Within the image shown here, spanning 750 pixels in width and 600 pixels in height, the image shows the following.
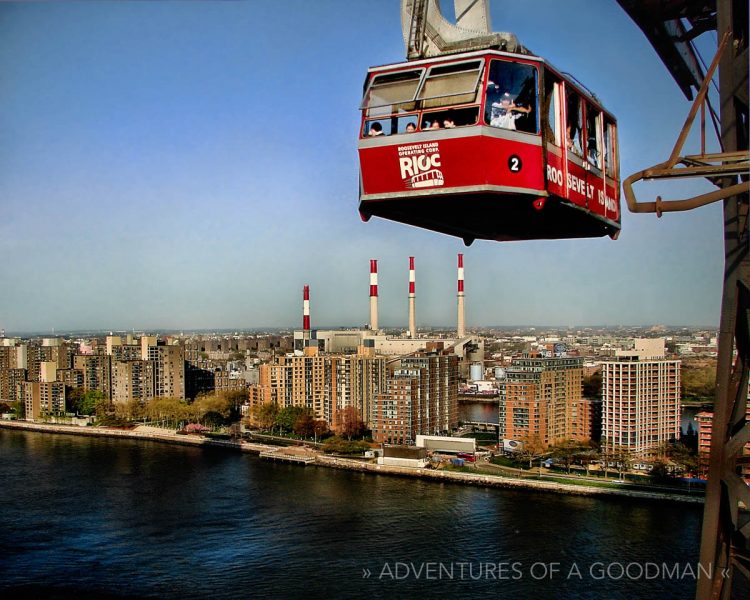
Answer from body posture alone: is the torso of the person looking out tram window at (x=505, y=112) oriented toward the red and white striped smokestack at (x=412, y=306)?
no

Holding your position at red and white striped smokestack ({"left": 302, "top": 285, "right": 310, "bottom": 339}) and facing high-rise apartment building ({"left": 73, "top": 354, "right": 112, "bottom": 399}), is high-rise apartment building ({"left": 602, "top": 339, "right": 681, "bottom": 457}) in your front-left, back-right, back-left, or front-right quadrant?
front-left

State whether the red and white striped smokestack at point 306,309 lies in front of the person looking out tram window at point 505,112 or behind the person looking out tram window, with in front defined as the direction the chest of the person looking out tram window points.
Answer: behind

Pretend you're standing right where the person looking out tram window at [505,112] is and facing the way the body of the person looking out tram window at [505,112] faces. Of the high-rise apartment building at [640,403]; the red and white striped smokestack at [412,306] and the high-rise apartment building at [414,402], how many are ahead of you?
0

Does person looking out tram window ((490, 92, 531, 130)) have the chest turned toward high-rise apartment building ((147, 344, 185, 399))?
no

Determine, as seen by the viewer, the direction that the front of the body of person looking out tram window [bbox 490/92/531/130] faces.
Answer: toward the camera

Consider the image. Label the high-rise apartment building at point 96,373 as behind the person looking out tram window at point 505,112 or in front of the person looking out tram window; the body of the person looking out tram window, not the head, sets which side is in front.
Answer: behind

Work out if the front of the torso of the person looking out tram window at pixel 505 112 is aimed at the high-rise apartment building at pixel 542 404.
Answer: no

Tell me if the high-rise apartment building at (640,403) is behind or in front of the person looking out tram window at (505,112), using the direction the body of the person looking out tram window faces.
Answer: behind

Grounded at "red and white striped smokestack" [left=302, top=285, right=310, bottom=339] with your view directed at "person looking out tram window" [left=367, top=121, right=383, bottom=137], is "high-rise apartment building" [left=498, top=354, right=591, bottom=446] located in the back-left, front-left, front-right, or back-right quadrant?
front-left

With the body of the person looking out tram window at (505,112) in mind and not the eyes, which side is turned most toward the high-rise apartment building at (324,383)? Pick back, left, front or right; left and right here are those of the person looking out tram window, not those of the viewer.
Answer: back

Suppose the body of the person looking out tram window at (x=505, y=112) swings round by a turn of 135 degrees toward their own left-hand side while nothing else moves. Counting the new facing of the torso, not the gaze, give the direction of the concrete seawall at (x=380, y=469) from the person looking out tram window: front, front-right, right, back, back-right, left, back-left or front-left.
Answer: front-left
